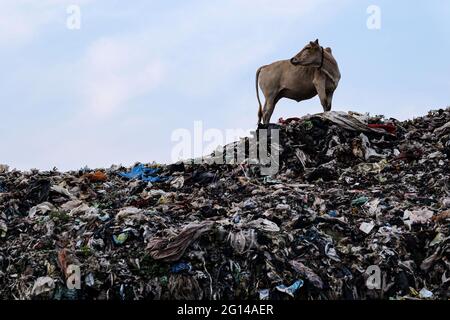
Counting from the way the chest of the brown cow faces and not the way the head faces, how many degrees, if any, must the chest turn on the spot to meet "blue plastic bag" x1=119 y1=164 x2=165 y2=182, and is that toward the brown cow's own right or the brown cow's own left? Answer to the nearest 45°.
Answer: approximately 135° to the brown cow's own right

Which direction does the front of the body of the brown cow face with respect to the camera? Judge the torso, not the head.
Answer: to the viewer's right
